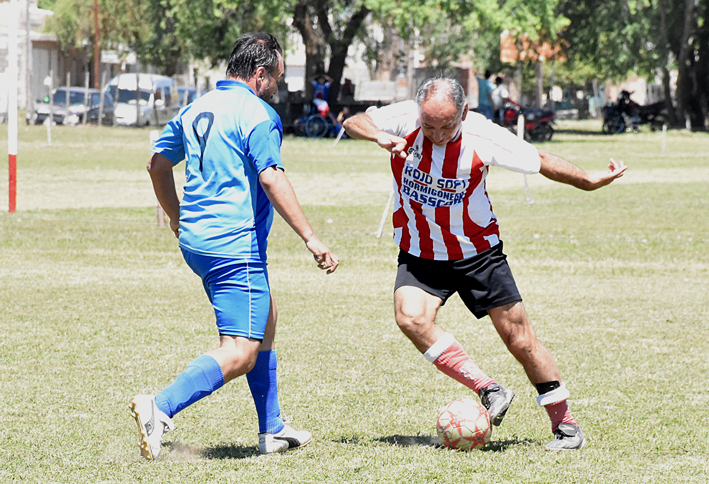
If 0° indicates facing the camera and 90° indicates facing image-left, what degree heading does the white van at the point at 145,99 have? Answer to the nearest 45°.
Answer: approximately 45°

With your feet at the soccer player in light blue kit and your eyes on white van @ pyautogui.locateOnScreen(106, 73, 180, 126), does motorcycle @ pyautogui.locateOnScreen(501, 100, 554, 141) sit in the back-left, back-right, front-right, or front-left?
front-right

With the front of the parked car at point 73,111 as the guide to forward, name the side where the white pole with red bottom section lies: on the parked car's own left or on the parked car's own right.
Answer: on the parked car's own left

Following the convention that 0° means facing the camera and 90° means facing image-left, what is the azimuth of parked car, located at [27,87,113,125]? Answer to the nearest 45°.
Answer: approximately 90°

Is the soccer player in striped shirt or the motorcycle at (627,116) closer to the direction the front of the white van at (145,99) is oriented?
the soccer player in striped shirt

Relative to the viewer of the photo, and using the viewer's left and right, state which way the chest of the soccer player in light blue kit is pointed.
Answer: facing away from the viewer and to the right of the viewer

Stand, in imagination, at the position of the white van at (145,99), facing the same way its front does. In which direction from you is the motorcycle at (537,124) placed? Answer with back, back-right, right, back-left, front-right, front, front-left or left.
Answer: left

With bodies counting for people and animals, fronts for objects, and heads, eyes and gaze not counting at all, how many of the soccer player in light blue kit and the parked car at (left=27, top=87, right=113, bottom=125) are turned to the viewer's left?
1

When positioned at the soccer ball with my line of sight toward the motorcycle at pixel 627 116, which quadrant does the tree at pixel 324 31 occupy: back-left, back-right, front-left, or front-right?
front-left

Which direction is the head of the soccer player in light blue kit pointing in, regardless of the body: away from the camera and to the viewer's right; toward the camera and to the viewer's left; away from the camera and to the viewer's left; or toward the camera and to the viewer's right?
away from the camera and to the viewer's right

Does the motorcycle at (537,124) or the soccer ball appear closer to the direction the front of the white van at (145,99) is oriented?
the soccer ball

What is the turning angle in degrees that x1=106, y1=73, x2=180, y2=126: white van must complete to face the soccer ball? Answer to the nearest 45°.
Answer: approximately 45° to its left

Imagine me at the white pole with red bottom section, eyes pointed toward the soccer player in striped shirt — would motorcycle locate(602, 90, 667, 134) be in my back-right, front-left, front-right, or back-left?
back-left

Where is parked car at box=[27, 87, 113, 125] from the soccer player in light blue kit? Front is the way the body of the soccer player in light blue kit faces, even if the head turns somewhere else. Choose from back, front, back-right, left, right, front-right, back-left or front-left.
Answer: front-left

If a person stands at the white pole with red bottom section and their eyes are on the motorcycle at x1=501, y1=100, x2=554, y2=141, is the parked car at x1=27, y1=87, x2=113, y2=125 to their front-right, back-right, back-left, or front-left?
front-left
